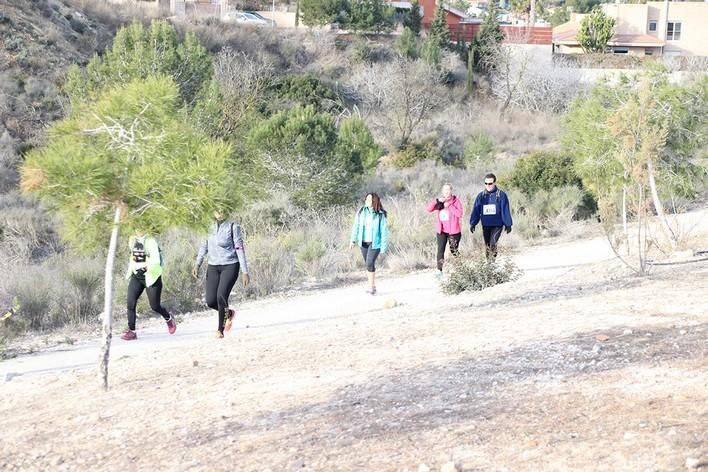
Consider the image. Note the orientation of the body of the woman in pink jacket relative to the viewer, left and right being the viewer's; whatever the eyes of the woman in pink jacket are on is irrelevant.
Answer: facing the viewer and to the left of the viewer

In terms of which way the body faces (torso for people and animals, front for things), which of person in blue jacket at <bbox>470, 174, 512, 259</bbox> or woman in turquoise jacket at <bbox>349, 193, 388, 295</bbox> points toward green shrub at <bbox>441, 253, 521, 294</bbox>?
the person in blue jacket

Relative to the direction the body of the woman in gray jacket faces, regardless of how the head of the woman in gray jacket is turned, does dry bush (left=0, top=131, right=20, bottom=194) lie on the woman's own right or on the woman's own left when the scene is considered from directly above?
on the woman's own right

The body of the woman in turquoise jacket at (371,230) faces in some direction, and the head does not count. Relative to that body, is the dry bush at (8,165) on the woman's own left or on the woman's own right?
on the woman's own right

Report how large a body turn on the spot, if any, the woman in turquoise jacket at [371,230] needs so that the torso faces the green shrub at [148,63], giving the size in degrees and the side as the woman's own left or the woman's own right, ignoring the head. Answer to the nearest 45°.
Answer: approximately 135° to the woman's own right

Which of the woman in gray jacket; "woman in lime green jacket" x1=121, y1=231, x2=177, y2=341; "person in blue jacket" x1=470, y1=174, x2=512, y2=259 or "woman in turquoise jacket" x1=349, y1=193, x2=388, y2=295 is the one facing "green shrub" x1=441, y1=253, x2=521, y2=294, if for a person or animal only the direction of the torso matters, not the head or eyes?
the person in blue jacket

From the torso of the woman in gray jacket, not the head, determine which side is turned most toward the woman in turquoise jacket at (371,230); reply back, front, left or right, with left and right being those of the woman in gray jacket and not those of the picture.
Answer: back

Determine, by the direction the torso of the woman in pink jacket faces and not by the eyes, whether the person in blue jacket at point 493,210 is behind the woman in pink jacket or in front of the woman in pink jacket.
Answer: behind

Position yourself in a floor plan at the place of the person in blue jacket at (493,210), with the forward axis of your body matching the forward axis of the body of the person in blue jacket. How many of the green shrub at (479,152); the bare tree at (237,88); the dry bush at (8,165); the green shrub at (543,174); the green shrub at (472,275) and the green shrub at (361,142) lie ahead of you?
1

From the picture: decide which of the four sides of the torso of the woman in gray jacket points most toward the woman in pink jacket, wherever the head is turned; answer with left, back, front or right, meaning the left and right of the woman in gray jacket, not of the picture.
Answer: back

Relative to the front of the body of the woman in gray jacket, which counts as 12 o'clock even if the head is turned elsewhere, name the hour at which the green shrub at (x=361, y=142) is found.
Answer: The green shrub is roughly at 5 o'clock from the woman in gray jacket.

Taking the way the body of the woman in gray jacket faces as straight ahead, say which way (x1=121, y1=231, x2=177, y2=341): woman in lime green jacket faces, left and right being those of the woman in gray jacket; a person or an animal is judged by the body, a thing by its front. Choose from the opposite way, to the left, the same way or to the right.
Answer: the same way

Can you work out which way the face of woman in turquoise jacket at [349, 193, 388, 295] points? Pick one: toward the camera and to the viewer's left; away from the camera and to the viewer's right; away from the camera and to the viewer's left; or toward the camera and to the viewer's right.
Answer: toward the camera and to the viewer's left

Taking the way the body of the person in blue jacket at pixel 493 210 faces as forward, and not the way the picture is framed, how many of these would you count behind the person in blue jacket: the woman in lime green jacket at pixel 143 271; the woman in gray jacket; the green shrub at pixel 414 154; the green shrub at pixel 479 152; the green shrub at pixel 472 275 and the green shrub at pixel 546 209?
3

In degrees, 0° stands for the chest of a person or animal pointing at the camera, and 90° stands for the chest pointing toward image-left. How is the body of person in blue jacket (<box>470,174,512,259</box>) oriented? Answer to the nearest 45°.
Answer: approximately 0°

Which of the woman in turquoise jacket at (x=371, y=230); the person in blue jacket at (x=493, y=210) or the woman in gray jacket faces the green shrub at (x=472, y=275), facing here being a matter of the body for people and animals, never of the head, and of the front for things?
the person in blue jacket
